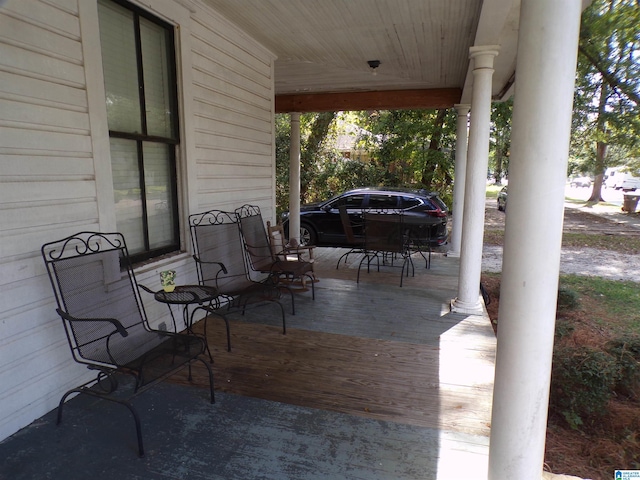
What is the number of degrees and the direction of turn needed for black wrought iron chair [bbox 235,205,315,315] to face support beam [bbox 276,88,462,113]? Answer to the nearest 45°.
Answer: approximately 90° to its left

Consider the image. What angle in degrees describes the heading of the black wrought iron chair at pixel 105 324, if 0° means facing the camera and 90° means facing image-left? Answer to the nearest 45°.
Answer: approximately 315°

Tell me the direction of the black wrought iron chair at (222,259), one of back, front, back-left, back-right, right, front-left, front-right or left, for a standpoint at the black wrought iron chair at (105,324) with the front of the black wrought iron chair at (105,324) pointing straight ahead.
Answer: left

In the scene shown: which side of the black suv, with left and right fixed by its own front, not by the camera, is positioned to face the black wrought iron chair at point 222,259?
left

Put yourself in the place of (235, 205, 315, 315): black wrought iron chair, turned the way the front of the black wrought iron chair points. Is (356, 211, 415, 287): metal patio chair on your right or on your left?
on your left

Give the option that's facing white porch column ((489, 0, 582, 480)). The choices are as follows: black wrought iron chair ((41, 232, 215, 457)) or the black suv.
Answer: the black wrought iron chair

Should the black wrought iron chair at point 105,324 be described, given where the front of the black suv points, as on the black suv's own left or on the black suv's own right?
on the black suv's own left

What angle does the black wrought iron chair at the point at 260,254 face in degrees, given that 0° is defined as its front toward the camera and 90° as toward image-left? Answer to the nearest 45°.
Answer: approximately 315°

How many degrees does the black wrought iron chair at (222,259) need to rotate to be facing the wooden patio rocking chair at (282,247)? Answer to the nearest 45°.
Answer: approximately 90° to its left

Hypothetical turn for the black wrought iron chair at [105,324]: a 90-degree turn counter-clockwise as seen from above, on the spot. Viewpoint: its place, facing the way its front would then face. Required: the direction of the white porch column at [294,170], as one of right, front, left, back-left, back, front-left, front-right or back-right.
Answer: front

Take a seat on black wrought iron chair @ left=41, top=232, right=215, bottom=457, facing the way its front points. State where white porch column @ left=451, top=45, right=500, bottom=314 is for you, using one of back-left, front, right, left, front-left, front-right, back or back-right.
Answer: front-left

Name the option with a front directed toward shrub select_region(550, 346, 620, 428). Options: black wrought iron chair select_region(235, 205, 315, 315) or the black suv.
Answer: the black wrought iron chair
